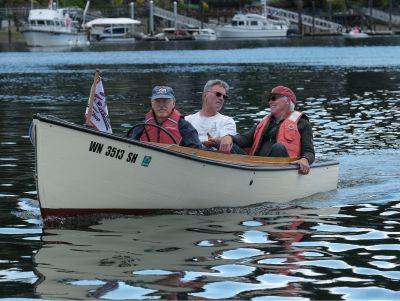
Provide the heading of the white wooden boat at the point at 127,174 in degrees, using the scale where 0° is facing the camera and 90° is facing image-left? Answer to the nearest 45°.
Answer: approximately 45°

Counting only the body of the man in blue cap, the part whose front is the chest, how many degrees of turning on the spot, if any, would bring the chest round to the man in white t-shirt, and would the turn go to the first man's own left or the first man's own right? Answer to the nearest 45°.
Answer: approximately 135° to the first man's own left

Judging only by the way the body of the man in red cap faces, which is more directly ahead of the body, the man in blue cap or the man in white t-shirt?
the man in blue cap

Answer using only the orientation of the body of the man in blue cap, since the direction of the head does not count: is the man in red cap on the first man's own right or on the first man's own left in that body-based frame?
on the first man's own left

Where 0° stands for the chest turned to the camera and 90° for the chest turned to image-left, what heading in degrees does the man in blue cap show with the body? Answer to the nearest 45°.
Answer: approximately 0°
